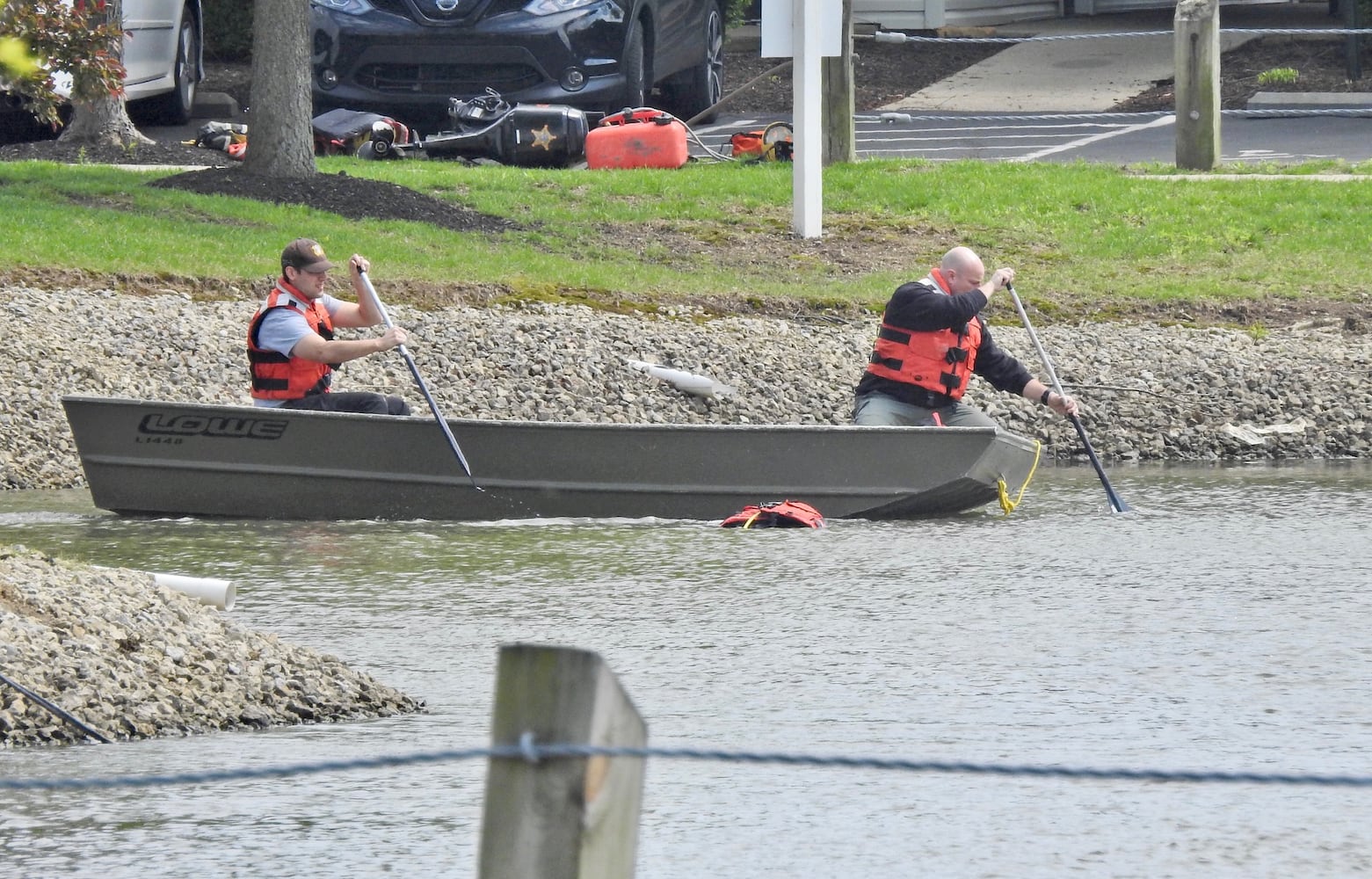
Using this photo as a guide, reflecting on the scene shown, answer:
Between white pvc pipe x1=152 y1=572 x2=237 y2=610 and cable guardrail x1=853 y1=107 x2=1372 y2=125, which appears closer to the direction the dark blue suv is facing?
the white pvc pipe

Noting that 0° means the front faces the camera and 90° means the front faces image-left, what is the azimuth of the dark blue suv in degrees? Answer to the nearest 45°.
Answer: approximately 0°

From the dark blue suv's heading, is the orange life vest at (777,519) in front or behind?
in front

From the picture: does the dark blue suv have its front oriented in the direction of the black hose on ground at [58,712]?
yes

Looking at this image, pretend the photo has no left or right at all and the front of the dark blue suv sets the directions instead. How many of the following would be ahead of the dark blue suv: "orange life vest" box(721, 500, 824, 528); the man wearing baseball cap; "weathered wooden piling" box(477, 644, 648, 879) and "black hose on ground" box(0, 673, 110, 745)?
4

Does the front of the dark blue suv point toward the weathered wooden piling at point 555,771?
yes

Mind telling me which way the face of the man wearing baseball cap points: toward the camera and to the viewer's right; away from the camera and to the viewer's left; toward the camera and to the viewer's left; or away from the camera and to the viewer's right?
toward the camera and to the viewer's right

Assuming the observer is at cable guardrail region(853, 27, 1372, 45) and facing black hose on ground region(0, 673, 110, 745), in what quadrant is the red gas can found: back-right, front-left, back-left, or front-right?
front-right

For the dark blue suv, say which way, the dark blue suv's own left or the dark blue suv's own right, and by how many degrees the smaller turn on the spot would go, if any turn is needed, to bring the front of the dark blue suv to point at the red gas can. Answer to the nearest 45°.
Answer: approximately 45° to the dark blue suv's own left

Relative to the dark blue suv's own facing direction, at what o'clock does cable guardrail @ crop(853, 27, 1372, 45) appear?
The cable guardrail is roughly at 9 o'clock from the dark blue suv.

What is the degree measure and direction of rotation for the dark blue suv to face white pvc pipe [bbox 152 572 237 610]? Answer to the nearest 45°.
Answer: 0° — it already faces it

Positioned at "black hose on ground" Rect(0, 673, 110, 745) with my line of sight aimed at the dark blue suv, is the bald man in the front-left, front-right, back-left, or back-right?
front-right

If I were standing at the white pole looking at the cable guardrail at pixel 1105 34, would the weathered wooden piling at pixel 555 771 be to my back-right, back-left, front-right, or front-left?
back-right

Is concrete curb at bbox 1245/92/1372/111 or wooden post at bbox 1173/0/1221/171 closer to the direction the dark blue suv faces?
the wooden post

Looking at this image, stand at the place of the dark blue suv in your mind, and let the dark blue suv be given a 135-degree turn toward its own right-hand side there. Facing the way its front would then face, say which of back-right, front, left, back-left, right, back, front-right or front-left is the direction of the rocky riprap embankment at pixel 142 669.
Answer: back-left

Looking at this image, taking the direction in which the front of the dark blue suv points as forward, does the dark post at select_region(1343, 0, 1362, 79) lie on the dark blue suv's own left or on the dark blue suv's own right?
on the dark blue suv's own left

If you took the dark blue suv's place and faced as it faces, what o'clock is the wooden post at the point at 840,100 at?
The wooden post is roughly at 10 o'clock from the dark blue suv.

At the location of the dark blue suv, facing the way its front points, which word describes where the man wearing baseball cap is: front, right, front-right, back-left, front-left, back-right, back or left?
front

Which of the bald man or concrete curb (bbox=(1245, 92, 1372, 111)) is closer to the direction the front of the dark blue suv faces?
the bald man
